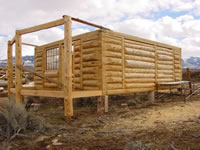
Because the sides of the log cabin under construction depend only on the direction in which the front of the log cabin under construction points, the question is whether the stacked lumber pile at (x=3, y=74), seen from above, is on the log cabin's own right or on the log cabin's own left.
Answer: on the log cabin's own right

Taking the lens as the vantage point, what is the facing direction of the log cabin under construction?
facing the viewer and to the left of the viewer
